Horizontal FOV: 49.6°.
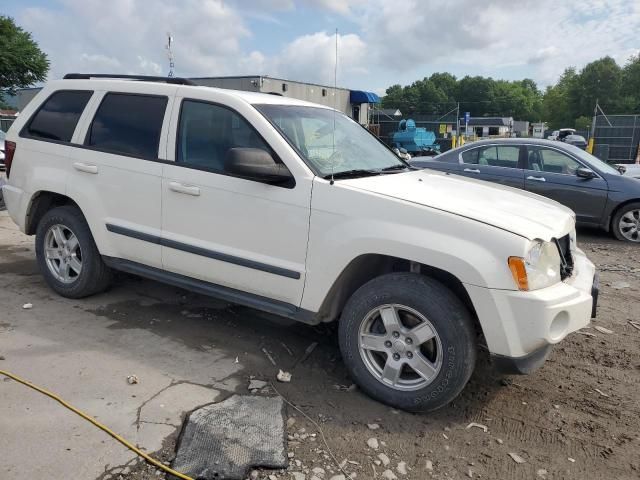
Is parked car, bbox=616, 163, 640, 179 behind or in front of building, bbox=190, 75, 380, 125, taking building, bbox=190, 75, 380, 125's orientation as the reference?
in front

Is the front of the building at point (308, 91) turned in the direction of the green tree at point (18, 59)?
no

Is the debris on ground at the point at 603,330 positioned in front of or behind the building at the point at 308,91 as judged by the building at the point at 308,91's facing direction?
in front

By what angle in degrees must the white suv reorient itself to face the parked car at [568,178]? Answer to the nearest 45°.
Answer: approximately 90° to its left

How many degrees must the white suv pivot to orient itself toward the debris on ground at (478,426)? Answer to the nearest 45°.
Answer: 0° — it already faces it

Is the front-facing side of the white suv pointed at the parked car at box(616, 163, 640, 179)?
no

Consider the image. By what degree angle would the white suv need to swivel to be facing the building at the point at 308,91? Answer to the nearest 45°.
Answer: approximately 135° to its left

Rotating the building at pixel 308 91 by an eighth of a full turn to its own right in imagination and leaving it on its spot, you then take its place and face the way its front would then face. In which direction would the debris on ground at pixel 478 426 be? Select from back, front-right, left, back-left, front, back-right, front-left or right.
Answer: front

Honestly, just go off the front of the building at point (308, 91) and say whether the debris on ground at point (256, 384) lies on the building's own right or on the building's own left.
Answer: on the building's own right

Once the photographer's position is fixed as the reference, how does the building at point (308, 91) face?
facing the viewer and to the right of the viewer

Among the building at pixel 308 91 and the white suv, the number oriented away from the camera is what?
0

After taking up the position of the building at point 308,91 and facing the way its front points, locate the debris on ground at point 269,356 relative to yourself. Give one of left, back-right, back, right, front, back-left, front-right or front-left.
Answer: front-right

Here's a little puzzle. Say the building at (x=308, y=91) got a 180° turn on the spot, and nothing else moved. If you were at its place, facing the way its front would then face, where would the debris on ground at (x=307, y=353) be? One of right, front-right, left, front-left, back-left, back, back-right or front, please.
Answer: back-left

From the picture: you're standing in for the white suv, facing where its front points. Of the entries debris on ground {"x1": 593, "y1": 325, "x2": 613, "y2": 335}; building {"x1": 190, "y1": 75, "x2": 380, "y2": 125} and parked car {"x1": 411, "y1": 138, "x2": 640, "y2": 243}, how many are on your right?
0

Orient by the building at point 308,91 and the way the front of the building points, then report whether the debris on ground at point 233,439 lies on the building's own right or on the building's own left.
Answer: on the building's own right

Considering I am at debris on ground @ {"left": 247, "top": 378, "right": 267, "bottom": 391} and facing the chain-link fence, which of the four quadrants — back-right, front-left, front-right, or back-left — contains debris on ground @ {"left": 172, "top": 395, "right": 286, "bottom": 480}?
back-right
